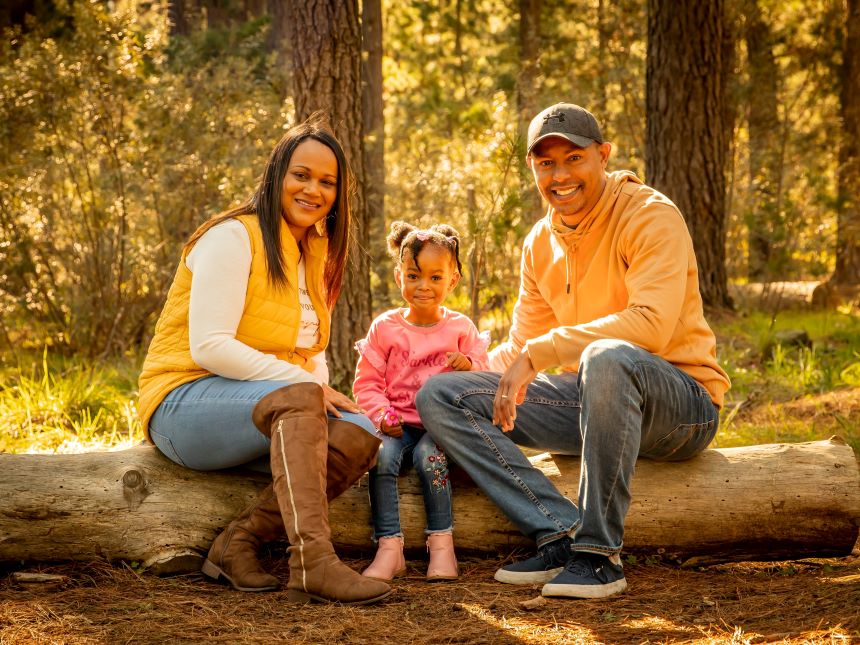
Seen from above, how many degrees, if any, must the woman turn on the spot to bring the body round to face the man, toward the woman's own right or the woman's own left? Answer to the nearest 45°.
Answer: approximately 45° to the woman's own left

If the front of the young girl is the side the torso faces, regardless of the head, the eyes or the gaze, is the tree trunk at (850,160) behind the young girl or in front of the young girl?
behind

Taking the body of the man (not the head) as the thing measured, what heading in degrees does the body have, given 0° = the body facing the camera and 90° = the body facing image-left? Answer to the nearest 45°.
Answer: approximately 45°

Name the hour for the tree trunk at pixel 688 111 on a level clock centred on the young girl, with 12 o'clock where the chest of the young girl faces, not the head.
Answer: The tree trunk is roughly at 7 o'clock from the young girl.

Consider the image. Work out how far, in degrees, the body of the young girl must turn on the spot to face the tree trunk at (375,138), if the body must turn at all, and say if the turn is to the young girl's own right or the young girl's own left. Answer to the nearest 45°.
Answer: approximately 180°

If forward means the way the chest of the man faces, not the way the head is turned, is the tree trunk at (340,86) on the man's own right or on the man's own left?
on the man's own right

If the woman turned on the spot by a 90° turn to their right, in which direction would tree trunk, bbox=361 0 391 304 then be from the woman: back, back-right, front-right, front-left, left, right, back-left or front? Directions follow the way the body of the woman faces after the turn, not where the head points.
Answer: back-right

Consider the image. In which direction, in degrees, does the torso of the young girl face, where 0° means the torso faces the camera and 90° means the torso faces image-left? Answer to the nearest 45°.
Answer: approximately 0°

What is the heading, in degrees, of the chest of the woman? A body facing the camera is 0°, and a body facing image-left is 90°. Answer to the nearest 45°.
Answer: approximately 315°
